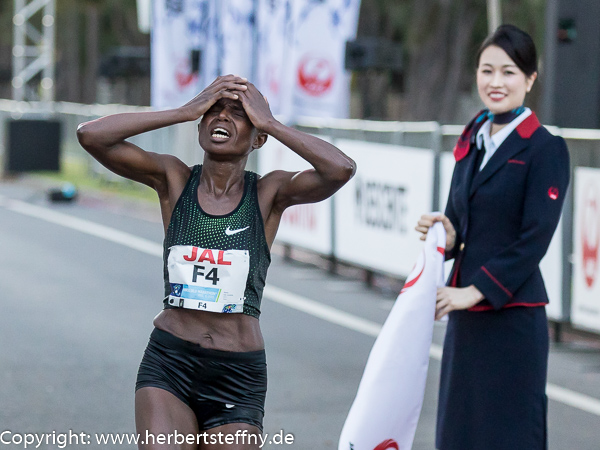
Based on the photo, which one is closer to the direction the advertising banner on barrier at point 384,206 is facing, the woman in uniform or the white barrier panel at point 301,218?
the woman in uniform

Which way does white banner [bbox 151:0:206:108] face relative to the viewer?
toward the camera

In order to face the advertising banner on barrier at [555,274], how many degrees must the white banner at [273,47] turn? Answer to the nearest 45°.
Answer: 0° — it already faces it

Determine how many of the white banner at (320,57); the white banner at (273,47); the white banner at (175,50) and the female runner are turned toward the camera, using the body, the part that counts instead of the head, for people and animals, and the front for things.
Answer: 4

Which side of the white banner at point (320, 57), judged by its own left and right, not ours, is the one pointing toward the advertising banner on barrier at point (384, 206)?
front

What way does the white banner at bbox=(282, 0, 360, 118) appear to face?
toward the camera

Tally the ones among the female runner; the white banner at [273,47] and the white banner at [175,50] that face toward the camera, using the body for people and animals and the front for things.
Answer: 3

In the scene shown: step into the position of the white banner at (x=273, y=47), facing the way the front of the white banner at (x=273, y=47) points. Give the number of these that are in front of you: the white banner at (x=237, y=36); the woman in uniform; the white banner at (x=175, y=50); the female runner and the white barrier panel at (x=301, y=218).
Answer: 3

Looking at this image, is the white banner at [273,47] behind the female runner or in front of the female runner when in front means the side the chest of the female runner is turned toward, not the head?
behind

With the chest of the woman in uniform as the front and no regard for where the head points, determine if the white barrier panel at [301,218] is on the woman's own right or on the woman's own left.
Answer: on the woman's own right
